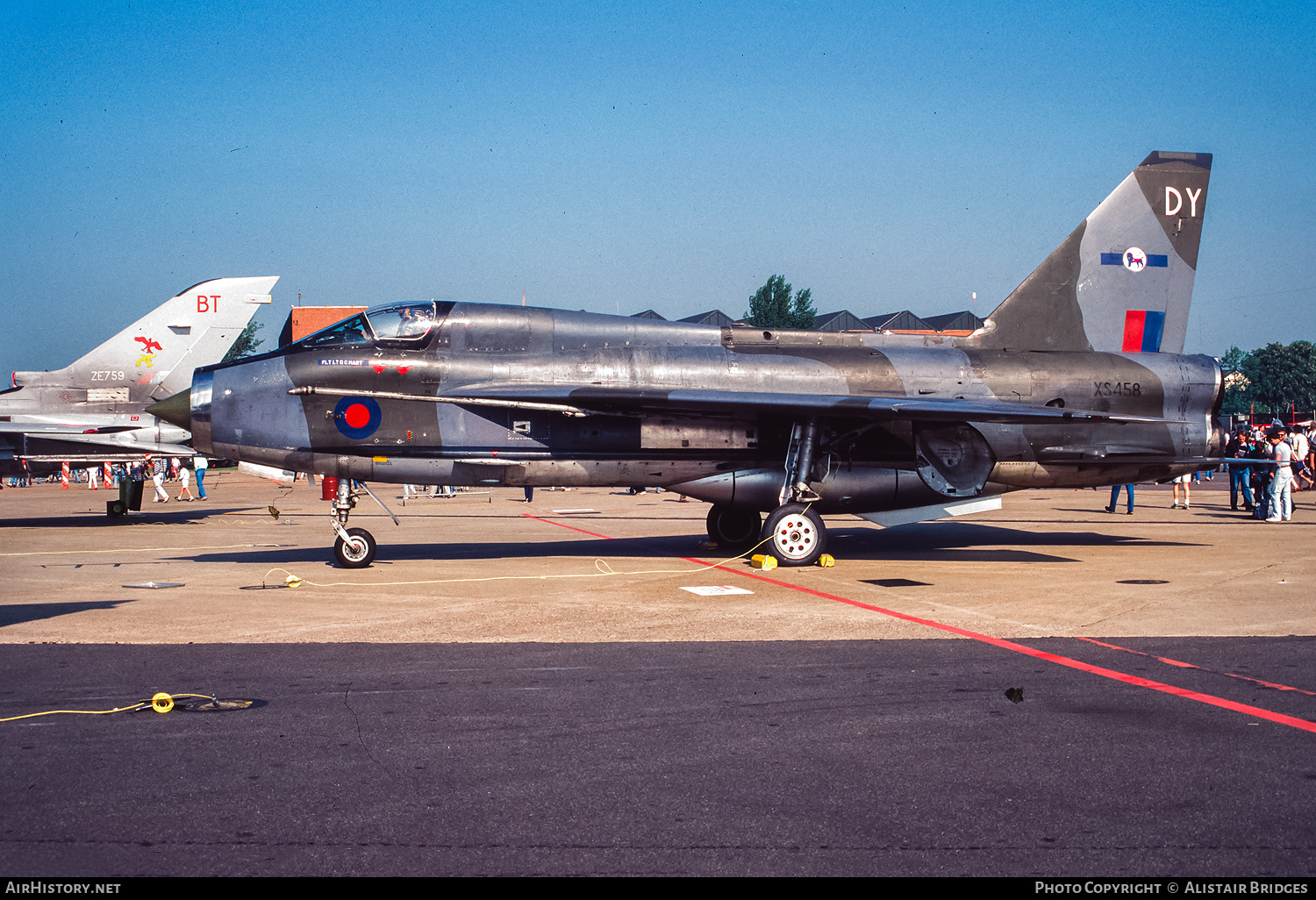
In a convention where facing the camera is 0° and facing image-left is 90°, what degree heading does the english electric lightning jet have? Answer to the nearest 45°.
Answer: approximately 90°

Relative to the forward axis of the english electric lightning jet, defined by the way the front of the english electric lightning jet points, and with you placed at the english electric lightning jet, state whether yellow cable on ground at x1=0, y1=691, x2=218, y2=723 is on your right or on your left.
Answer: on your left
